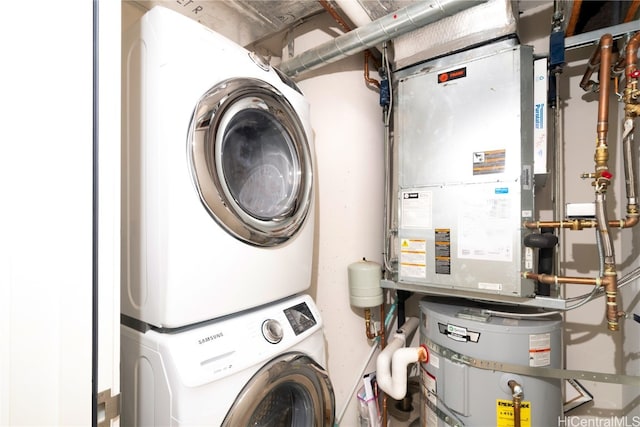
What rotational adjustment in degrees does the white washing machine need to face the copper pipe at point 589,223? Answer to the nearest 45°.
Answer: approximately 45° to its left

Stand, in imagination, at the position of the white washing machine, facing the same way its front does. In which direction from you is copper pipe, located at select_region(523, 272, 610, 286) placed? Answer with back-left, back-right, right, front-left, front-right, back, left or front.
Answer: front-left

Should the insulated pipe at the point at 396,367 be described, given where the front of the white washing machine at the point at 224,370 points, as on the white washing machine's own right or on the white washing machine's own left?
on the white washing machine's own left

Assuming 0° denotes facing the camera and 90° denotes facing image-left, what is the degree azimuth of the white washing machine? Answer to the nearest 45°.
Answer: approximately 315°

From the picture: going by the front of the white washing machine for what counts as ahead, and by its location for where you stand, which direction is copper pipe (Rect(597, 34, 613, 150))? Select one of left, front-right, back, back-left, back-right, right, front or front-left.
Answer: front-left
